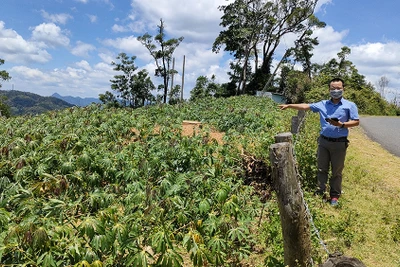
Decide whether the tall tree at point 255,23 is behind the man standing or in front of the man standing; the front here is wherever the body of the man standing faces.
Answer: behind

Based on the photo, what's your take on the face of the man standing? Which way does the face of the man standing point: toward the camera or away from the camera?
toward the camera

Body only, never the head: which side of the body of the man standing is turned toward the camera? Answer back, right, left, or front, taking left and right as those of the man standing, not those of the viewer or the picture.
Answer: front

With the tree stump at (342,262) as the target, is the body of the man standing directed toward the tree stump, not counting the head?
yes

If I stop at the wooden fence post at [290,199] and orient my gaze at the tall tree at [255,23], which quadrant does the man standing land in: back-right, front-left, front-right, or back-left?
front-right

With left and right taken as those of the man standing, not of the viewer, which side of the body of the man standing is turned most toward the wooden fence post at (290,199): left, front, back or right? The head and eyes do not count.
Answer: front

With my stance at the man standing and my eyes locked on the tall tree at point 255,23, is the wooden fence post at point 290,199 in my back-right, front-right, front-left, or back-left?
back-left

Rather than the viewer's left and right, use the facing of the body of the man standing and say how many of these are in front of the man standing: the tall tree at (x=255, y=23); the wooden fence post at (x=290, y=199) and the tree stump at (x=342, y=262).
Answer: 2

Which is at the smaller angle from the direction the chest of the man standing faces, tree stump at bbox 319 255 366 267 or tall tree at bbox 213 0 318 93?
the tree stump

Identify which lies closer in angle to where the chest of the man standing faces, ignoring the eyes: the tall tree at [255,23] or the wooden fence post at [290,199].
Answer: the wooden fence post
